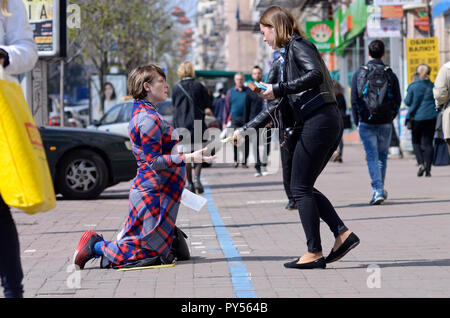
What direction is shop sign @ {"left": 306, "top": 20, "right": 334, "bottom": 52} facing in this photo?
toward the camera

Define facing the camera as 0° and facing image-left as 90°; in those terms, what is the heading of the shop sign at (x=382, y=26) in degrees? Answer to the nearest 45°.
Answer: approximately 0°

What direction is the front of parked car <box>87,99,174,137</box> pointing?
to the viewer's left

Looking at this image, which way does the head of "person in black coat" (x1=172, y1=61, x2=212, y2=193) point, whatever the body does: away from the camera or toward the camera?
away from the camera

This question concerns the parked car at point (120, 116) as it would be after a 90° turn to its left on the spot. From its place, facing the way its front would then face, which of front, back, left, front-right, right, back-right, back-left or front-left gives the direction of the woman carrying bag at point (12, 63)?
front

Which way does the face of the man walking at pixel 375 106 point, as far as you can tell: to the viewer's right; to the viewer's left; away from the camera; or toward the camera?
away from the camera

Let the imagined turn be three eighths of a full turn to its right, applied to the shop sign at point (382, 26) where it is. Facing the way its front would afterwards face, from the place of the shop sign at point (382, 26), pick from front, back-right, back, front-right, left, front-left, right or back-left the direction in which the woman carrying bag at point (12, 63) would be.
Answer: back-left

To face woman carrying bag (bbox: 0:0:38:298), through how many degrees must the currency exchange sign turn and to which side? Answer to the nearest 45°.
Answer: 0° — it already faces them

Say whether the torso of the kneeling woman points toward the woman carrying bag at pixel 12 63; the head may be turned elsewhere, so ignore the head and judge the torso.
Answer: no

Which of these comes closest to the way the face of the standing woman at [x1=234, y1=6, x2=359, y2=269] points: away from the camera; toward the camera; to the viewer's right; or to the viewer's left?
to the viewer's left

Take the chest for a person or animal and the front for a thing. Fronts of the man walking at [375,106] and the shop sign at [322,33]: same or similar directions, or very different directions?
very different directions

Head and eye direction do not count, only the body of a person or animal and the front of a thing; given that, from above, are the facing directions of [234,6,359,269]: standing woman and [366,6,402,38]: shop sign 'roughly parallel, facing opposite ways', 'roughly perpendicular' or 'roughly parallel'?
roughly perpendicular

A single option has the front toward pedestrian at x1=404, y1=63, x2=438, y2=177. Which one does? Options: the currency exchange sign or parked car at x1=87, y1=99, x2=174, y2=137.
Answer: the currency exchange sign

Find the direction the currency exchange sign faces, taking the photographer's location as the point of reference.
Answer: facing the viewer

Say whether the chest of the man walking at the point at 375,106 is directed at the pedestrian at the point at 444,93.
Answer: no
